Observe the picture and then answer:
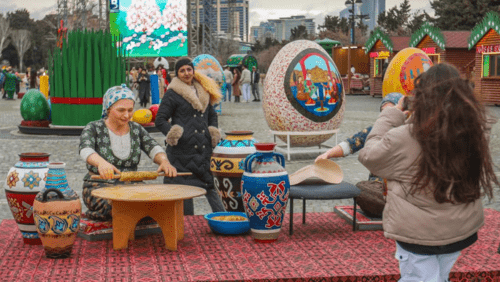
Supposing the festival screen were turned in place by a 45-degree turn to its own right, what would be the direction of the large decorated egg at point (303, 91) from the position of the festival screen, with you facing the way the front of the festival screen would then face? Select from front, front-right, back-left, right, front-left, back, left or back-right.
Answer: front-left

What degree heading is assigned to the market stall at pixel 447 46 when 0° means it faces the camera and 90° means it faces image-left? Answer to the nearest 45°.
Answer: approximately 45°

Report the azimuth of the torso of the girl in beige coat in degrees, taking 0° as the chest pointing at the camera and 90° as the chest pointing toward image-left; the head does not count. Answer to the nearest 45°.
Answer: approximately 135°

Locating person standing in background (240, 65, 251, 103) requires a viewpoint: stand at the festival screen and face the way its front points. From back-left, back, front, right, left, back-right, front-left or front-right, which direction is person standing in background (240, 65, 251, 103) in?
front-left

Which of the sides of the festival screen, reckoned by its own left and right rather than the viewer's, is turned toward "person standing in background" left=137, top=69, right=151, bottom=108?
front

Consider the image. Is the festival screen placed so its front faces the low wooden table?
yes

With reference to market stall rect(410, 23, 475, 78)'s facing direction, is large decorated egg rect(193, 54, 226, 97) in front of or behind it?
in front

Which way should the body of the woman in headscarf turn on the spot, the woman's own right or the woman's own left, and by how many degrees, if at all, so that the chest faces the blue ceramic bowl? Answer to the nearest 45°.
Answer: approximately 45° to the woman's own left

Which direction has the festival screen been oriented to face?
toward the camera

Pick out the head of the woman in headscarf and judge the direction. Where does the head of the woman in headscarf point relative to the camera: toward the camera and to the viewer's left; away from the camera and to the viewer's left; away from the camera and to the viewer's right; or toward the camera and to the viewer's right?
toward the camera and to the viewer's right

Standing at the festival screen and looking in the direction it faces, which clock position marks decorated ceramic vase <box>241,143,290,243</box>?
The decorated ceramic vase is roughly at 12 o'clock from the festival screen.

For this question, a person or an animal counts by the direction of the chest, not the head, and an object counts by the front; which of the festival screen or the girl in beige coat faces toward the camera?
the festival screen

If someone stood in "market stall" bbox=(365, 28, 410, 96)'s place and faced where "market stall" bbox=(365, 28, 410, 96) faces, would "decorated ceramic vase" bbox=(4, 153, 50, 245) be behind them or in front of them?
in front

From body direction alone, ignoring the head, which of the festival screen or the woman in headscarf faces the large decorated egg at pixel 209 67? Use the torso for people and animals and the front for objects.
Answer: the festival screen

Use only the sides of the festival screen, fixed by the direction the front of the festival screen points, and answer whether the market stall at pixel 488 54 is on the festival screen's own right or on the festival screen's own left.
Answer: on the festival screen's own left

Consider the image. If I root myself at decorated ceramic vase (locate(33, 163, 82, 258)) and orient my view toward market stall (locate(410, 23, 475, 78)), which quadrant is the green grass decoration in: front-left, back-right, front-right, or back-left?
front-left

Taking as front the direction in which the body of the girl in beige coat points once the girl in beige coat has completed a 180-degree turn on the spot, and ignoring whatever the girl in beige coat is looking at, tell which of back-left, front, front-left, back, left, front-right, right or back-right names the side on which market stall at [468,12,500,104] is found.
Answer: back-left
